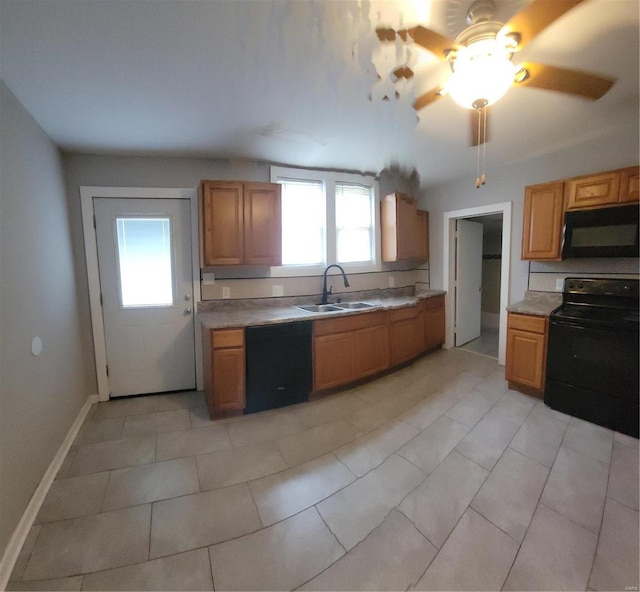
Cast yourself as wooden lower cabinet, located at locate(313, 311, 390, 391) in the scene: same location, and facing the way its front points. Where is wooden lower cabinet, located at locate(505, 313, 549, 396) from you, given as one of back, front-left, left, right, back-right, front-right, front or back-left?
front-left

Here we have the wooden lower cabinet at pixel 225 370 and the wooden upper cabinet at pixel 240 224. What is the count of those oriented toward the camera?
2

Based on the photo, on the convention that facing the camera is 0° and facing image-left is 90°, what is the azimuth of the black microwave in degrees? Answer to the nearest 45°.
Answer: approximately 45°

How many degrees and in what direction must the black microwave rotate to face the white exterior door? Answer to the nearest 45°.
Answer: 0° — it already faces it

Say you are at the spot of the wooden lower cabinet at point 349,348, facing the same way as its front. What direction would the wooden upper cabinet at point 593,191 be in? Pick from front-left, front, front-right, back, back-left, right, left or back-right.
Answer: front-left

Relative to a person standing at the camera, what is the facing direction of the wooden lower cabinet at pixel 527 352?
facing the viewer and to the left of the viewer

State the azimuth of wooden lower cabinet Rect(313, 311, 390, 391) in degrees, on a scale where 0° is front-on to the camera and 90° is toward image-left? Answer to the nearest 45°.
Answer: approximately 315°

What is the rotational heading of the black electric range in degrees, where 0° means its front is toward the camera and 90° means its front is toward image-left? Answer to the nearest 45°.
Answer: approximately 45°

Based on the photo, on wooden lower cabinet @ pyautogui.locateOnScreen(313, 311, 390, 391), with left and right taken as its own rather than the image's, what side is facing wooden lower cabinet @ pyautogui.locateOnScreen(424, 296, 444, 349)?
left

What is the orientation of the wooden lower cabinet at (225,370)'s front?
toward the camera
